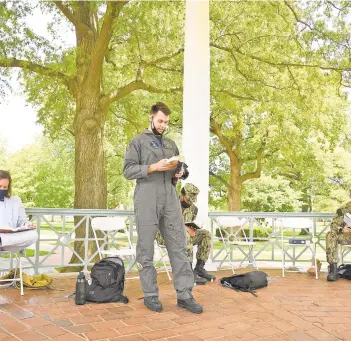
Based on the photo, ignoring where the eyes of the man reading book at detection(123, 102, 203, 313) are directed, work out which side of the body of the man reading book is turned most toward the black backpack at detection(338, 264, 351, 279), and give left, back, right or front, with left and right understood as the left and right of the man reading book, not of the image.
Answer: left

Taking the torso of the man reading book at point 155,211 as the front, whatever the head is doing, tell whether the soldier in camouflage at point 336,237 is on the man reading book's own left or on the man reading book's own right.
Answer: on the man reading book's own left

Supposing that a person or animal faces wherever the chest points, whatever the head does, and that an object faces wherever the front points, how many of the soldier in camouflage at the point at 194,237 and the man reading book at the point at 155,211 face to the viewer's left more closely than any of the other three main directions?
0

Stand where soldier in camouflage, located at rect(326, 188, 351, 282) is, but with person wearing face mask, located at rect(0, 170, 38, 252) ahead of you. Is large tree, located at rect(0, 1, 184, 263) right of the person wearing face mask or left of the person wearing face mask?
right

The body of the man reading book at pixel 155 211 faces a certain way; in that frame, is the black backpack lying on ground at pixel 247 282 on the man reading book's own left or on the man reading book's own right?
on the man reading book's own left

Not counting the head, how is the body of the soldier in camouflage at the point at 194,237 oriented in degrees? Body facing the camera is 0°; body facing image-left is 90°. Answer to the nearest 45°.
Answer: approximately 315°

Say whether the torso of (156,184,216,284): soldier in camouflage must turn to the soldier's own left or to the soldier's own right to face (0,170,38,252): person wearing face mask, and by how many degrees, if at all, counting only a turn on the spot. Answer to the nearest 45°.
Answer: approximately 135° to the soldier's own right

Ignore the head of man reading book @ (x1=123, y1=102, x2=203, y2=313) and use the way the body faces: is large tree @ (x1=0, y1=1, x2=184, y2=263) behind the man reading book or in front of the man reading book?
behind

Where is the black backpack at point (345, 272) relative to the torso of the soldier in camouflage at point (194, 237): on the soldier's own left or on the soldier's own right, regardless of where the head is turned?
on the soldier's own left

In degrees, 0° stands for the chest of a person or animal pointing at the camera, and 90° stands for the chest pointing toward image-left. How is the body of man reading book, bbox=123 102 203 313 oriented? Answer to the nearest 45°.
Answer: approximately 315°

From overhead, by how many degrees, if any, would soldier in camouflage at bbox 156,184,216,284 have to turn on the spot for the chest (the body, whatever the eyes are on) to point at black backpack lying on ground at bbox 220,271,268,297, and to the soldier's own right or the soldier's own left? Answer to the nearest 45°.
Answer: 0° — they already face it
